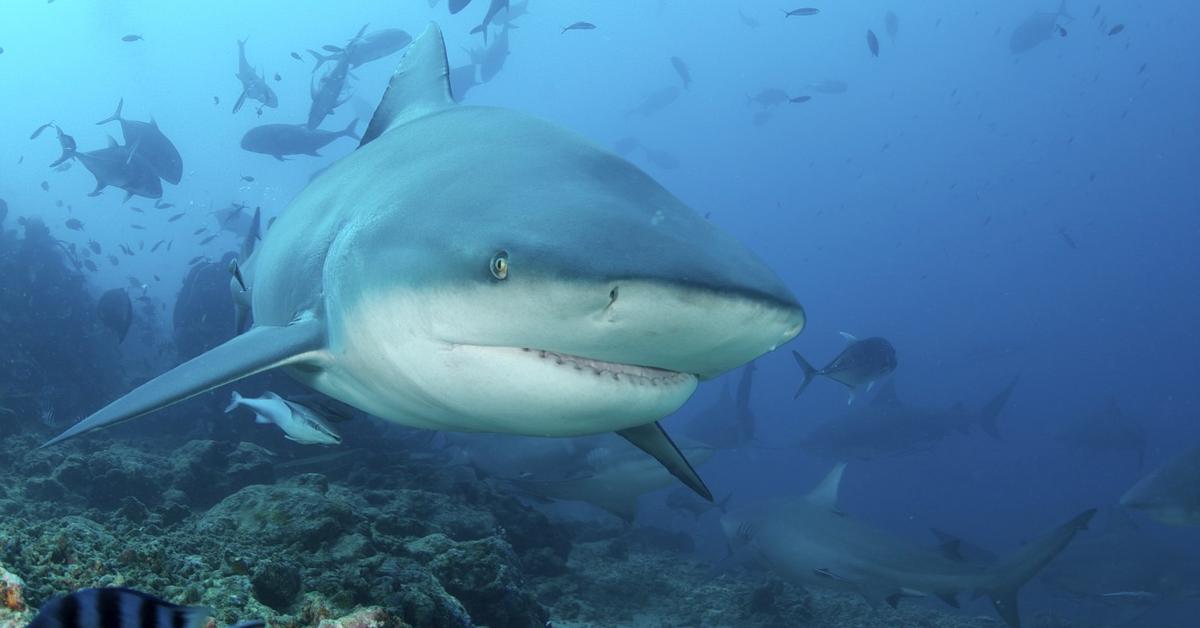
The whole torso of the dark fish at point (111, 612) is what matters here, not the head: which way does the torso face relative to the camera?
to the viewer's left

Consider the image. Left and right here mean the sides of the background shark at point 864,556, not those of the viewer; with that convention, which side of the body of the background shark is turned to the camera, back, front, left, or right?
left

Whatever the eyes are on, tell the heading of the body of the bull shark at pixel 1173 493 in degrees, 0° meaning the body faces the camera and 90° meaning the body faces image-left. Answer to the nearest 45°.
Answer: approximately 90°

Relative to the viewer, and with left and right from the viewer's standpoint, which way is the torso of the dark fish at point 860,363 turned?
facing to the right of the viewer

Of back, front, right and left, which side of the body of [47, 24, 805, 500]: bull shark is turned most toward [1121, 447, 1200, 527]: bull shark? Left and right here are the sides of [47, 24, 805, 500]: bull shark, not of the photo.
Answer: left

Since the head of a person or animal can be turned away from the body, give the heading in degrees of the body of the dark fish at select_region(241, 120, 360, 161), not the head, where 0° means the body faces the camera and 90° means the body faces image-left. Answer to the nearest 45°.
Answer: approximately 90°

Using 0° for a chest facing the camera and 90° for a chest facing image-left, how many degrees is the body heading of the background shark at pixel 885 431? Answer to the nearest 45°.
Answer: approximately 90°
